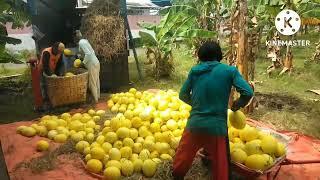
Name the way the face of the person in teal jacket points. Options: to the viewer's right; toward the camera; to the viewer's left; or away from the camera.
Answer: away from the camera

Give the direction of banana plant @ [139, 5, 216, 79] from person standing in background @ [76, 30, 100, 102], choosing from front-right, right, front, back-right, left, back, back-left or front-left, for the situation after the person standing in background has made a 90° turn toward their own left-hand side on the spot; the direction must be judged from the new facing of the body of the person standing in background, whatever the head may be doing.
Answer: back-left

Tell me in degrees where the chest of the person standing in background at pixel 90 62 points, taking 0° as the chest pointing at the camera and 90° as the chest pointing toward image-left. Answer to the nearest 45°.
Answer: approximately 90°

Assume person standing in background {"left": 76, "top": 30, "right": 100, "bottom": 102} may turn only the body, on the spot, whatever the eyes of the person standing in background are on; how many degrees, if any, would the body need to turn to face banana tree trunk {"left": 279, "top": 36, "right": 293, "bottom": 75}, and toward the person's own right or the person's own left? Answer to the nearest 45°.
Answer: approximately 180°

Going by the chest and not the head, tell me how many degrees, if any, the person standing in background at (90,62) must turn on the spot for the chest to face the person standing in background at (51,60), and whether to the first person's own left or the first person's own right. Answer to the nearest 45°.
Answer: approximately 45° to the first person's own left

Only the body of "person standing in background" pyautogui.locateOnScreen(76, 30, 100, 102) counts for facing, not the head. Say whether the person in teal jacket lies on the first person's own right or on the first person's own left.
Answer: on the first person's own left

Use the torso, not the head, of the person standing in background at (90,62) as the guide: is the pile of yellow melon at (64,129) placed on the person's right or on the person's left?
on the person's left
